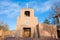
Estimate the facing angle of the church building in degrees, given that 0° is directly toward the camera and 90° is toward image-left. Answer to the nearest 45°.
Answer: approximately 0°
